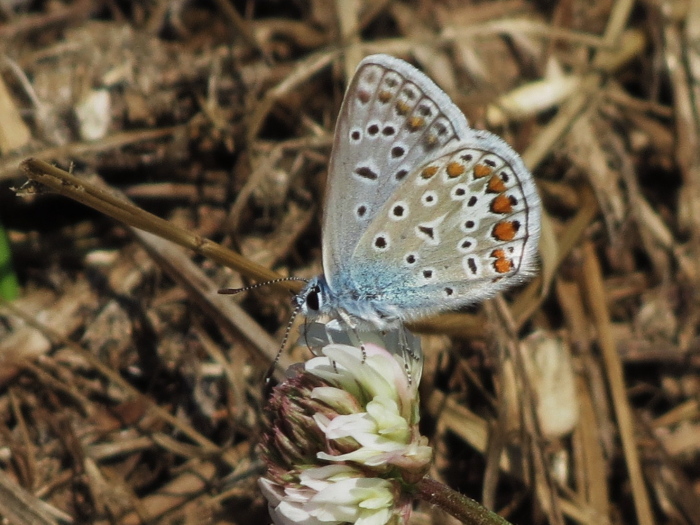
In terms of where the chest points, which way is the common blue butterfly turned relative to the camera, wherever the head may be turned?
to the viewer's left
